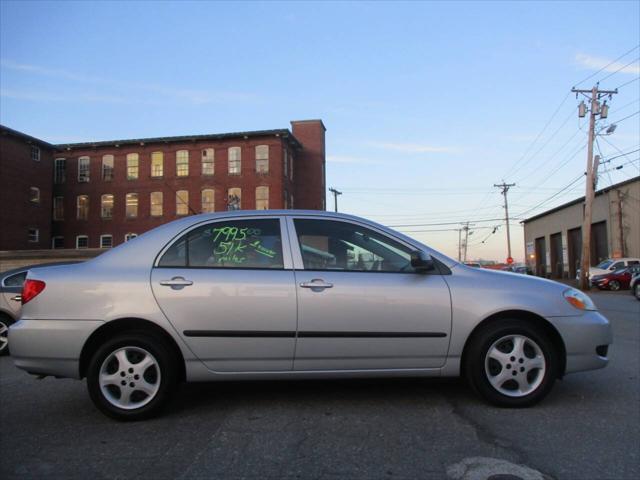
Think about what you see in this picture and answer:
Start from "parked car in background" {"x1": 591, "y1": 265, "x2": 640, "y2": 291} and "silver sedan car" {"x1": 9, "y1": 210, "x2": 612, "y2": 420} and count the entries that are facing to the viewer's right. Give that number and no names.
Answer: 1

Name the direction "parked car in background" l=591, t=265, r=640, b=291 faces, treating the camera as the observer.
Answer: facing the viewer and to the left of the viewer

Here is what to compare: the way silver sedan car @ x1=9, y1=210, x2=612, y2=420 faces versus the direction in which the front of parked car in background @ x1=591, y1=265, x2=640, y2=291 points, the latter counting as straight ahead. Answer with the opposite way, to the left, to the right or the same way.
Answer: the opposite way

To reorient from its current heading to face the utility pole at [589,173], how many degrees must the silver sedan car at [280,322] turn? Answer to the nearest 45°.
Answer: approximately 45° to its left

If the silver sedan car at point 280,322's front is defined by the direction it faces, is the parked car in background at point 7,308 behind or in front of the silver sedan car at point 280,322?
behind

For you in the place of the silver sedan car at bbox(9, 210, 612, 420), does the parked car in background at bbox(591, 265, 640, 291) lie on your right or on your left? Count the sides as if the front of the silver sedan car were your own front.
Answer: on your left

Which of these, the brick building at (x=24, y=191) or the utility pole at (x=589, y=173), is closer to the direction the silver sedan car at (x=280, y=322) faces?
the utility pole

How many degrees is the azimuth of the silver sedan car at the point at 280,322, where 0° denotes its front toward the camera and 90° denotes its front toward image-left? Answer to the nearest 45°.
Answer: approximately 270°

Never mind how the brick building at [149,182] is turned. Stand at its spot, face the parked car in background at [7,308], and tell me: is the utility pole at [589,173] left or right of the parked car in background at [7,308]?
left

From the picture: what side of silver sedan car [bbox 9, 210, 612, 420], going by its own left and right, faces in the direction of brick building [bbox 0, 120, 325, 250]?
left
